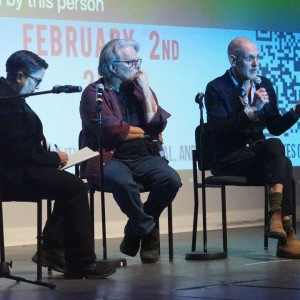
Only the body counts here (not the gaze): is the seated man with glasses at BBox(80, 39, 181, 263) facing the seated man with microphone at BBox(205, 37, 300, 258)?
no

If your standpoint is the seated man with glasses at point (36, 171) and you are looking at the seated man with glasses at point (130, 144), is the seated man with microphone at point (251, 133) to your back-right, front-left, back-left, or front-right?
front-right

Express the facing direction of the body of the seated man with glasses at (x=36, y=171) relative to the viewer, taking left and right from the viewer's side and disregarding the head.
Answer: facing to the right of the viewer

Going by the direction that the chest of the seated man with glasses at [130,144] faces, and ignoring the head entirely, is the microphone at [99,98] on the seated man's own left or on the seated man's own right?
on the seated man's own right

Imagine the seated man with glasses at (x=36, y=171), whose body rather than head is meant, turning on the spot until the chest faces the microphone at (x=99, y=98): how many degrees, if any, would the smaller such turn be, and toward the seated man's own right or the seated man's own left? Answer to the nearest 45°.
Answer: approximately 45° to the seated man's own left

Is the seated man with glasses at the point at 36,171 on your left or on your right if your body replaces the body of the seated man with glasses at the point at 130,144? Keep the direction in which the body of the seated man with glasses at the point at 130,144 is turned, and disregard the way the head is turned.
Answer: on your right

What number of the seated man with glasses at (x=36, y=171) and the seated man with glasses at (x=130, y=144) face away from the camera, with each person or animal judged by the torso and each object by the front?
0

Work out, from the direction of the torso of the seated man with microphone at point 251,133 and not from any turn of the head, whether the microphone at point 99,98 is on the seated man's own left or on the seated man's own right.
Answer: on the seated man's own right

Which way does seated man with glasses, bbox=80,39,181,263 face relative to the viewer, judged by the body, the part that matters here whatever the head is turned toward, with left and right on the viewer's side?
facing the viewer and to the right of the viewer

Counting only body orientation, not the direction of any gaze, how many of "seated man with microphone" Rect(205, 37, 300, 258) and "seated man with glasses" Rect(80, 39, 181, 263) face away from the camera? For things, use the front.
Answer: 0

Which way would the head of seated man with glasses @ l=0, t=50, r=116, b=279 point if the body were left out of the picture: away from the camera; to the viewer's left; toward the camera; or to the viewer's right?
to the viewer's right
